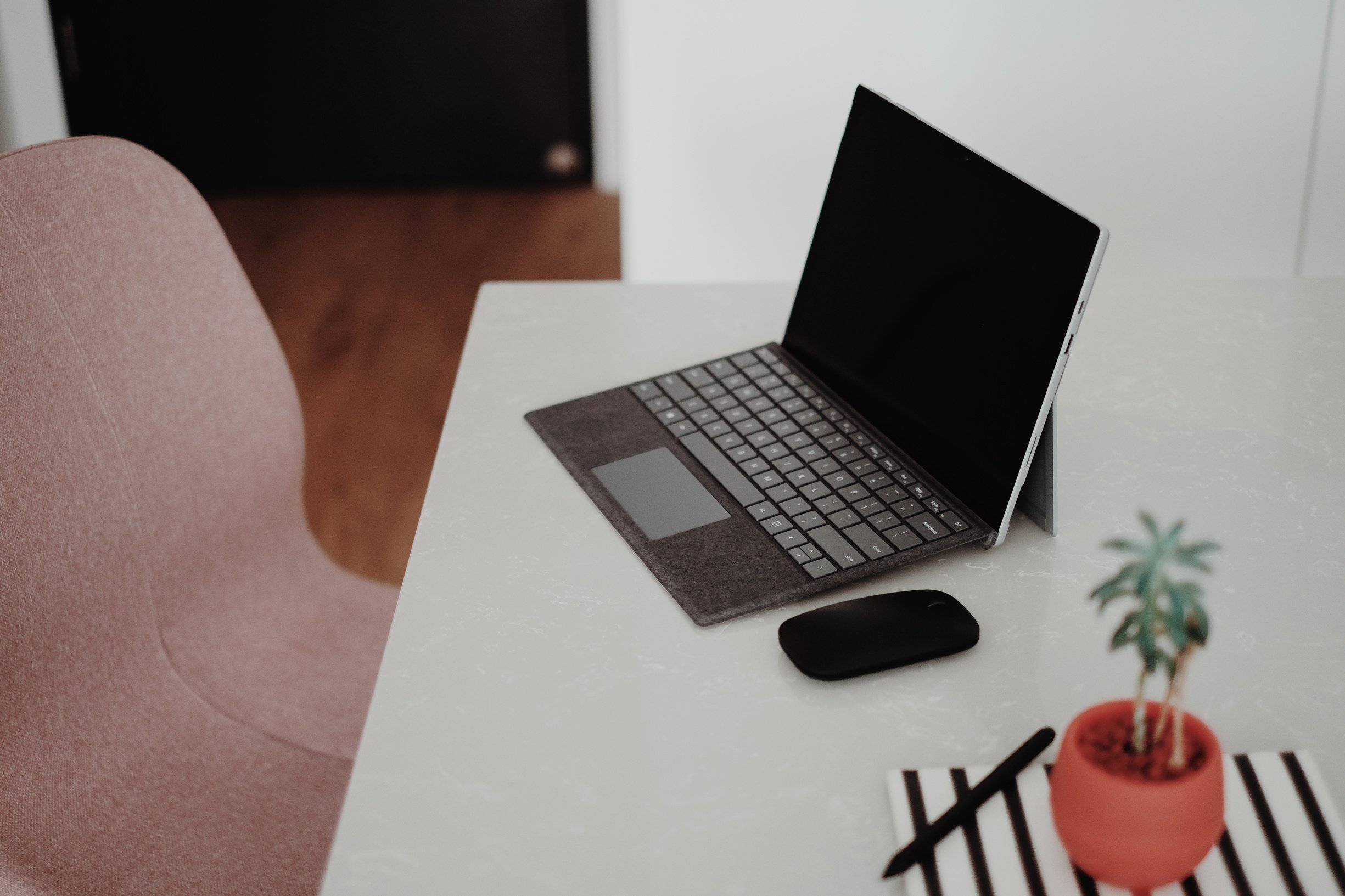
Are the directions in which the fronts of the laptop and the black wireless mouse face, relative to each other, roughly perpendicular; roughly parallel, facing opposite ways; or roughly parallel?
roughly parallel, facing opposite ways

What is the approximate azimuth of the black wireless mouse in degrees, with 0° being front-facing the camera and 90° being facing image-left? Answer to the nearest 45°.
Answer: approximately 225°

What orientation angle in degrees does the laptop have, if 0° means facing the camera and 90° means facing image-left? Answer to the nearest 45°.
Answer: approximately 45°
